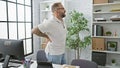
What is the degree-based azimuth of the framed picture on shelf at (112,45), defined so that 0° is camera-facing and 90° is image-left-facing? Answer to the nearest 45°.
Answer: approximately 0°

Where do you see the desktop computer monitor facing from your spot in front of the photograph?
facing away from the viewer and to the right of the viewer

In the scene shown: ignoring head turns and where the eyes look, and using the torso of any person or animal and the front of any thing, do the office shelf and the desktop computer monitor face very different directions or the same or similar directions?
very different directions

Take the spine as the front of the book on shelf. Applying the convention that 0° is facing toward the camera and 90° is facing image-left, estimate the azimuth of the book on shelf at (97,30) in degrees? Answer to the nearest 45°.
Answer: approximately 0°

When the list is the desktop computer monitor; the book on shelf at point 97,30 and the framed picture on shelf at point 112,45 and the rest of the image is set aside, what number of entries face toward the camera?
2
